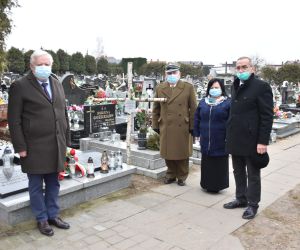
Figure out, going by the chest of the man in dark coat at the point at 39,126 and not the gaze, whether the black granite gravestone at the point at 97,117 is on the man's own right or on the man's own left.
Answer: on the man's own left

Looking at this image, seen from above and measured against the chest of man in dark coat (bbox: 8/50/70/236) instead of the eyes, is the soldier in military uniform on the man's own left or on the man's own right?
on the man's own left

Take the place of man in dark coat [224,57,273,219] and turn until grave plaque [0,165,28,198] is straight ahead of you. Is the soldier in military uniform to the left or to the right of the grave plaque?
right

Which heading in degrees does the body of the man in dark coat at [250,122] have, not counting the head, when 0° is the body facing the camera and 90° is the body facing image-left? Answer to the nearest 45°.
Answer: approximately 45°

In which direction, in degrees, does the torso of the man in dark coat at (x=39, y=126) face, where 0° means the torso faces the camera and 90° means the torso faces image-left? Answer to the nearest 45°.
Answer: approximately 315°

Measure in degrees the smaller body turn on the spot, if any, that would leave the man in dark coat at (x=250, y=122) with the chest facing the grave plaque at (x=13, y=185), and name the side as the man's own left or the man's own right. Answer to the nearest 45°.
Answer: approximately 45° to the man's own right

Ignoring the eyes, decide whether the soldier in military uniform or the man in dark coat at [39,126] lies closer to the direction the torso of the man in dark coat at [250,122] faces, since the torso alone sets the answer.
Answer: the man in dark coat

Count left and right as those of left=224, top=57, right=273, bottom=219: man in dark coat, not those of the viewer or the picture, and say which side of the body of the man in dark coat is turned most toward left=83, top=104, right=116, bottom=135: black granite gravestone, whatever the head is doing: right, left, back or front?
right

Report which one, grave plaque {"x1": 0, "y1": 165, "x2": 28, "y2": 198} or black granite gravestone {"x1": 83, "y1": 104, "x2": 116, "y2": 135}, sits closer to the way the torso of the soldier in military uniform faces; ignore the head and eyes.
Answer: the grave plaque

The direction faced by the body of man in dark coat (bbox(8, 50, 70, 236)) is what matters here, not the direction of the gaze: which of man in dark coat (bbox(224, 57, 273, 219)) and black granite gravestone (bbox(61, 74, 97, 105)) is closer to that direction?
the man in dark coat

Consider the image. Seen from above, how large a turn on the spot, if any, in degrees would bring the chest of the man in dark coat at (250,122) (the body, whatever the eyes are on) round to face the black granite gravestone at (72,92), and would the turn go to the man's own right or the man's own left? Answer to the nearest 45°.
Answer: approximately 90° to the man's own right
